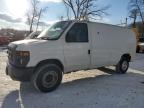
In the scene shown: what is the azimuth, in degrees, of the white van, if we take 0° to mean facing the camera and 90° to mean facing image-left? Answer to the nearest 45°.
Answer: approximately 45°
